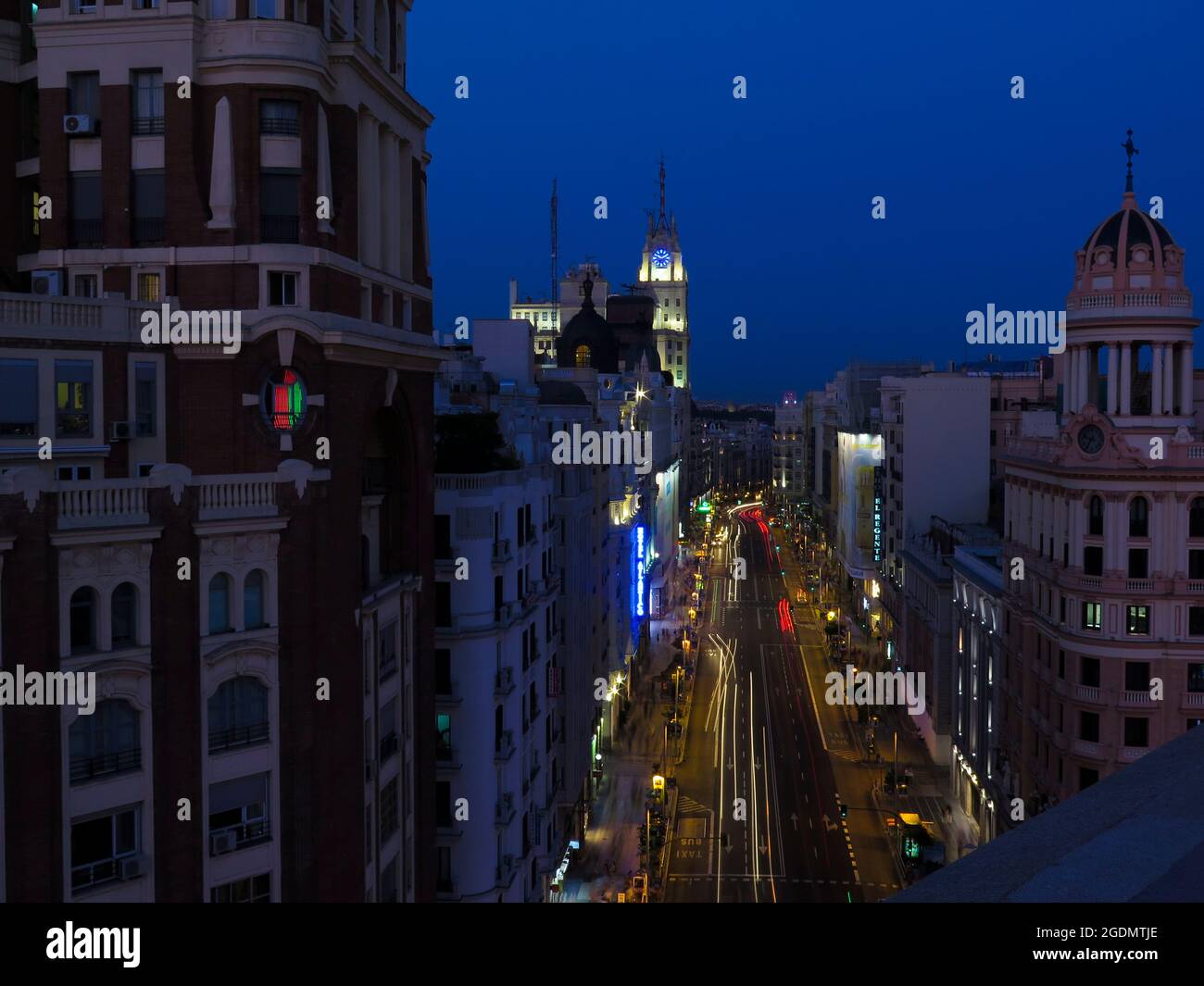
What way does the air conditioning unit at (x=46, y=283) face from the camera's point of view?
toward the camera

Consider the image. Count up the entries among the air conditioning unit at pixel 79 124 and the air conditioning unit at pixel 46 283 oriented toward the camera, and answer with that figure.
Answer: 2

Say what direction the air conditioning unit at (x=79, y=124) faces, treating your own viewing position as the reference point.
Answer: facing the viewer
